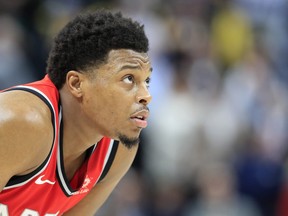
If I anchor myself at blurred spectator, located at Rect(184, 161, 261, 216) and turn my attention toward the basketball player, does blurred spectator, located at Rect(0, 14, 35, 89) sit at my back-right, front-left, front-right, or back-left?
front-right

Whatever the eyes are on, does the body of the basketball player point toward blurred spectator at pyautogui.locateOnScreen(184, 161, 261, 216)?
no

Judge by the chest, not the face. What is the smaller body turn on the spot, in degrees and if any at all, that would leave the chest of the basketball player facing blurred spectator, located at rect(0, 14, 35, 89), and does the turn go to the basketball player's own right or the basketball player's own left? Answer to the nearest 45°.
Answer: approximately 135° to the basketball player's own left

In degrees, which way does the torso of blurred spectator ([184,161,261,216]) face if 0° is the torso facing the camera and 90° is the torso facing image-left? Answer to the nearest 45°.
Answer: approximately 0°

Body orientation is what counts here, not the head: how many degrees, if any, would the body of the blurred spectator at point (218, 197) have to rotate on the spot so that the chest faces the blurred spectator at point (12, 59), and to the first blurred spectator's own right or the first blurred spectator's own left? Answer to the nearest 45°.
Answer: approximately 90° to the first blurred spectator's own right

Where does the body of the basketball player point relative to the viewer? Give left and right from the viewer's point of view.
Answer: facing the viewer and to the right of the viewer

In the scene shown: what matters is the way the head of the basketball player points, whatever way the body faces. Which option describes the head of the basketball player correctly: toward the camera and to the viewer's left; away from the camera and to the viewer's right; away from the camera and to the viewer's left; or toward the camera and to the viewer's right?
toward the camera and to the viewer's right

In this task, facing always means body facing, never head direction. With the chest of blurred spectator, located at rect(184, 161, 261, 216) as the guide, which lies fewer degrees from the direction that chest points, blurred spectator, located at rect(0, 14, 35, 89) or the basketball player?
the basketball player

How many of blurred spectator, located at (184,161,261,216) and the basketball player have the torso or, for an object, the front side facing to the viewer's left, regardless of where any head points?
0
